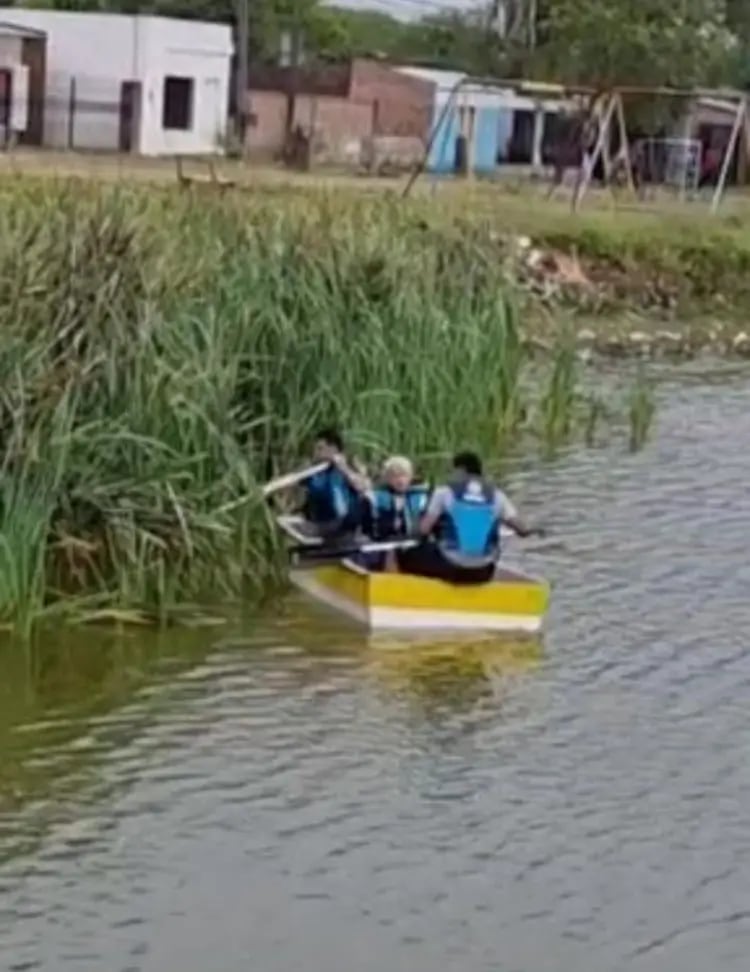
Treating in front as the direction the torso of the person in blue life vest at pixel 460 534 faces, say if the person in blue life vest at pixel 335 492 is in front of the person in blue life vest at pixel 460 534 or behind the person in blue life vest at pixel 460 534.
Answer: in front

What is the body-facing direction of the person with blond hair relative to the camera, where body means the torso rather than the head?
toward the camera

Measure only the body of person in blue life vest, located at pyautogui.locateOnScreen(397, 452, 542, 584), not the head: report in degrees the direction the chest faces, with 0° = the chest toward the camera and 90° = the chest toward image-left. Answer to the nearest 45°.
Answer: approximately 135°

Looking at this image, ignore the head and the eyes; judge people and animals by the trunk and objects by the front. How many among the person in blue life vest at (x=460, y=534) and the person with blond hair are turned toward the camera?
1
